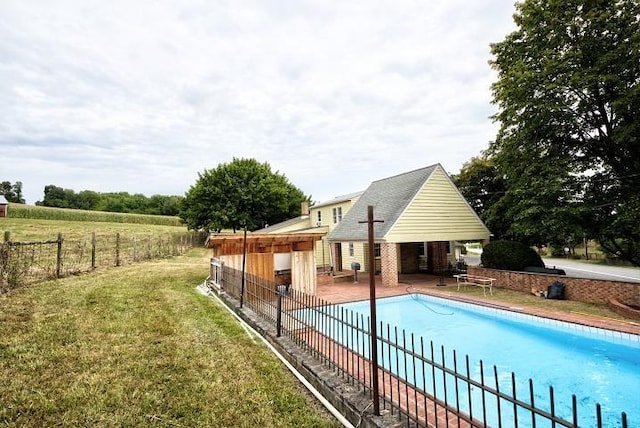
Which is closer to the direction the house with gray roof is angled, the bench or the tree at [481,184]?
the bench

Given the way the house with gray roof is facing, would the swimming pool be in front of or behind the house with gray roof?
in front

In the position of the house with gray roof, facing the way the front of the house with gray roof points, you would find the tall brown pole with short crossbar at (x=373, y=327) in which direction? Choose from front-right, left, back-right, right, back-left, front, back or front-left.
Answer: front-right

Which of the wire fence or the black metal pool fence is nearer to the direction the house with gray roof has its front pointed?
the black metal pool fence

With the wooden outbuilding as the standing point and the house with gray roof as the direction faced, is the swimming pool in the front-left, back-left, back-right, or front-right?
front-right

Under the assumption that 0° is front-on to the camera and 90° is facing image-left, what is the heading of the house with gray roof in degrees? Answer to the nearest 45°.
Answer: approximately 315°

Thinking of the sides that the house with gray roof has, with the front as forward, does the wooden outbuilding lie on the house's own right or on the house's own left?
on the house's own right
